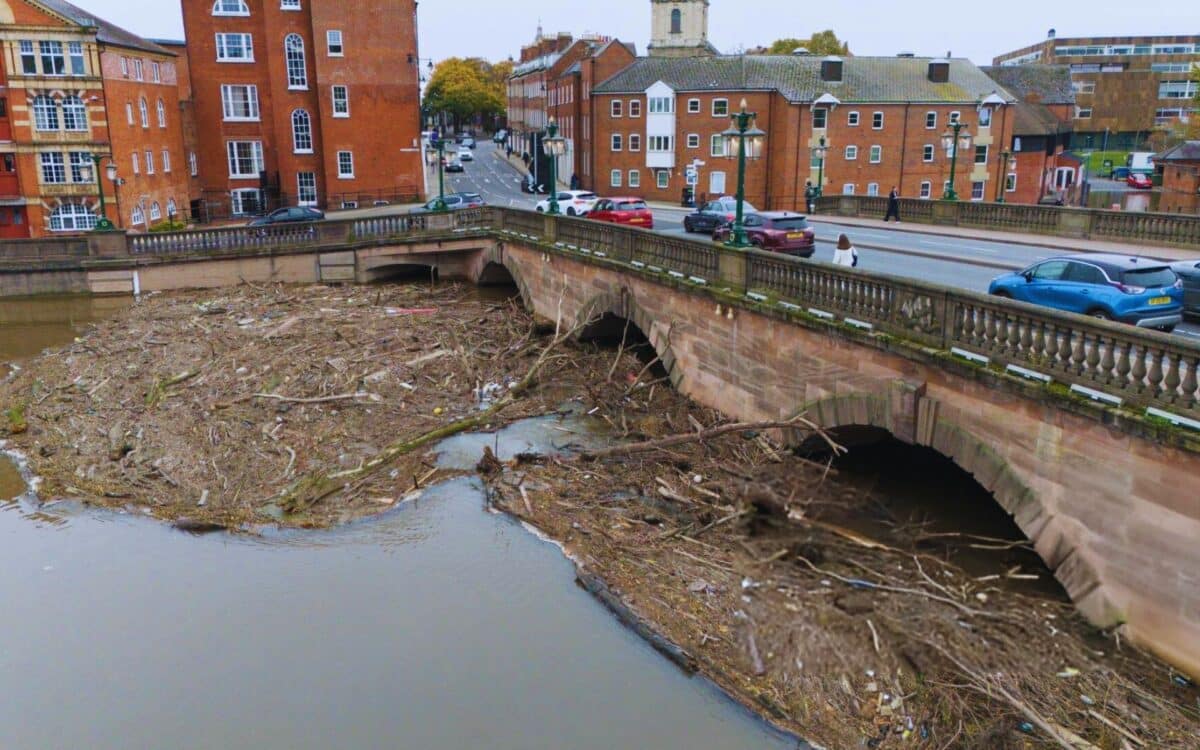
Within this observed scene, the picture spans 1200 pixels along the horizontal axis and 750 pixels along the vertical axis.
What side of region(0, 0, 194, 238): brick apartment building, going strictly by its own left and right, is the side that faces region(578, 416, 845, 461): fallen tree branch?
front

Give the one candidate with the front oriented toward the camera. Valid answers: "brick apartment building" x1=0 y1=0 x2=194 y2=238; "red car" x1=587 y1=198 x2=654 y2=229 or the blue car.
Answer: the brick apartment building

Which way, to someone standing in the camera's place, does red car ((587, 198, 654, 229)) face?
facing away from the viewer and to the left of the viewer

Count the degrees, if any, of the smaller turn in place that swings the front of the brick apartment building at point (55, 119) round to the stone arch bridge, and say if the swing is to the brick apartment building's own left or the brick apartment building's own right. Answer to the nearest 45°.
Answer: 0° — it already faces it

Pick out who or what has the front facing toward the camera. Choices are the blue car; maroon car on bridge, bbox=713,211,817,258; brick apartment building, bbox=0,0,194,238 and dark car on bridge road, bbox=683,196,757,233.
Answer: the brick apartment building

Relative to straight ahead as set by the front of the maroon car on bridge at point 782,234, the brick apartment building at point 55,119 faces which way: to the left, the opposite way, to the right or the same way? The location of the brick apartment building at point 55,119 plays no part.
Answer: the opposite way

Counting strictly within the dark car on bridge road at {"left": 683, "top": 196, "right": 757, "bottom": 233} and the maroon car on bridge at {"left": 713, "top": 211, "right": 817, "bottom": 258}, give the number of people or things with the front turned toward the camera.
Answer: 0

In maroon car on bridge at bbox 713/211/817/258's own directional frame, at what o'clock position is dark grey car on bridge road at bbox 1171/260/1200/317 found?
dark grey car on bridge road at bbox 1171/260/1200/317 is roughly at 6 o'clock from maroon car on bridge at bbox 713/211/817/258.

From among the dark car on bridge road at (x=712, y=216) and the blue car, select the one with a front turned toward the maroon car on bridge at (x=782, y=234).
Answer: the blue car

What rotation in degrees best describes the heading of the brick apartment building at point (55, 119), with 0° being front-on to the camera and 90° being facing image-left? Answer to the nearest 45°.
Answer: approximately 0°

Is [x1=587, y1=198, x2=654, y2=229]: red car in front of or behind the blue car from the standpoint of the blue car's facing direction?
in front

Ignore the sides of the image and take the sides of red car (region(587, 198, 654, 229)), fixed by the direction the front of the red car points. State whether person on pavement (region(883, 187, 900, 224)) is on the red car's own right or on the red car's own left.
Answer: on the red car's own right

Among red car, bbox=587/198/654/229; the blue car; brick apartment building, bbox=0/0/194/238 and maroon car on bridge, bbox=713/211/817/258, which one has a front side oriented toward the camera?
the brick apartment building
